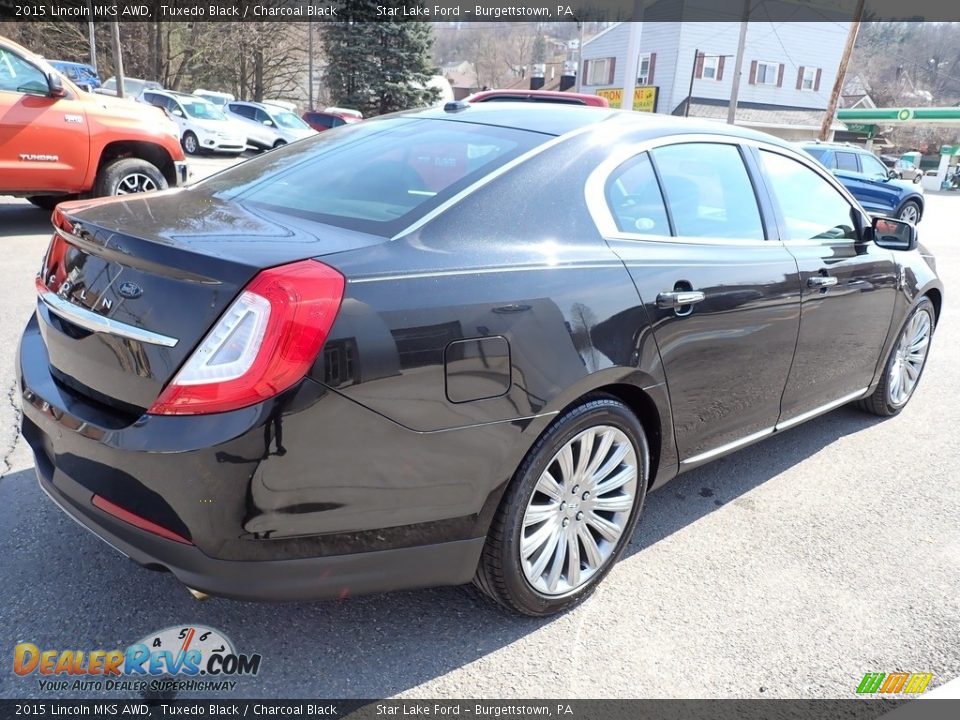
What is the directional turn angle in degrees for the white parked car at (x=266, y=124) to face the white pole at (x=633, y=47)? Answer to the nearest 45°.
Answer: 0° — it already faces it

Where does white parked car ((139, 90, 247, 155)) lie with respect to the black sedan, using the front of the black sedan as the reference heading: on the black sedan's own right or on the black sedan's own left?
on the black sedan's own left

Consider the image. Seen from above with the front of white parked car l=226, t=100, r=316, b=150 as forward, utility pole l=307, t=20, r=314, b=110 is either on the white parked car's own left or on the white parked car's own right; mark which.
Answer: on the white parked car's own left

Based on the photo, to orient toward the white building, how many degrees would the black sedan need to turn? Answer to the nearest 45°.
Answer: approximately 45° to its left

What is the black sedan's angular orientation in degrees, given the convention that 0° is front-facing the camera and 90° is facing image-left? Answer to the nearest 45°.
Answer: approximately 225°

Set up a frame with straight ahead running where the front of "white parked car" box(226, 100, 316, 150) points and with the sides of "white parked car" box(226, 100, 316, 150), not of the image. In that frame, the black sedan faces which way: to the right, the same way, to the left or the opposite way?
to the left

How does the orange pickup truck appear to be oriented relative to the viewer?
to the viewer's right

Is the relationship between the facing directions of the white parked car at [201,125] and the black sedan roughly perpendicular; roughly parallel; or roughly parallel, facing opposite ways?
roughly perpendicular

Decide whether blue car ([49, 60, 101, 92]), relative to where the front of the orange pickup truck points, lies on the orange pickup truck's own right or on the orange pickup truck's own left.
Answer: on the orange pickup truck's own left

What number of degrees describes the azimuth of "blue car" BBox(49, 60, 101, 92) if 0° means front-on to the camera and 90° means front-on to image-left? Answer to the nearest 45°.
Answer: approximately 315°

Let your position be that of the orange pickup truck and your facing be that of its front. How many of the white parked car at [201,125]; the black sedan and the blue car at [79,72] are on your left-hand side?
2
